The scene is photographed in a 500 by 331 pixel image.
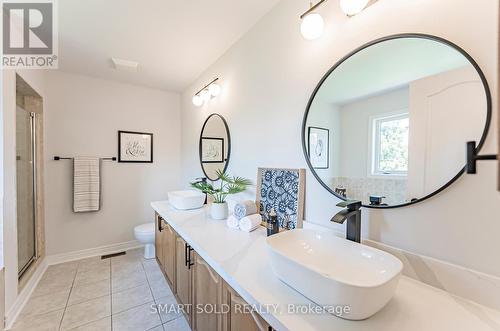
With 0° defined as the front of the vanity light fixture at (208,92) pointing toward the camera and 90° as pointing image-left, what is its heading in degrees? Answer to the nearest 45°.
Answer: approximately 45°

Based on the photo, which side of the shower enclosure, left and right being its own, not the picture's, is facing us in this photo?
right

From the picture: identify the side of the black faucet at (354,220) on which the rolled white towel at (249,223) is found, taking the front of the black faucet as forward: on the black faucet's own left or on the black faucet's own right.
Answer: on the black faucet's own right

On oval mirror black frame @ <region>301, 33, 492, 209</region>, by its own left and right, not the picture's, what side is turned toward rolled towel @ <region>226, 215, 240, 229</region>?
right

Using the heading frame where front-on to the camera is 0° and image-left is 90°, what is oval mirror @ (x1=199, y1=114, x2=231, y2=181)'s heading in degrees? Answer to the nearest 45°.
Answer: approximately 45°

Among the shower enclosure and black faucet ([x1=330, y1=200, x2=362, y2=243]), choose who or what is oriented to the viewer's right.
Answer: the shower enclosure
